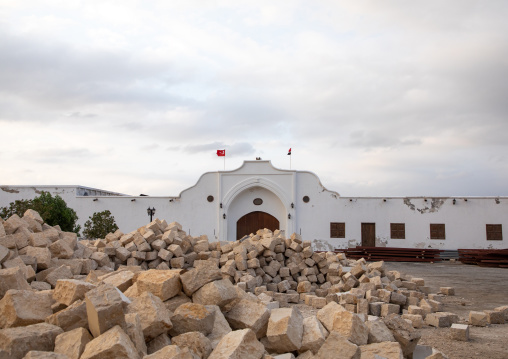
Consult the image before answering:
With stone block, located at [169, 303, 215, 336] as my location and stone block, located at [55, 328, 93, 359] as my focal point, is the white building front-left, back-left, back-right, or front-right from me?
back-right

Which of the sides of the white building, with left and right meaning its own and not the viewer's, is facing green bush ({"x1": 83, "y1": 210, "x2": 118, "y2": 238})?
right

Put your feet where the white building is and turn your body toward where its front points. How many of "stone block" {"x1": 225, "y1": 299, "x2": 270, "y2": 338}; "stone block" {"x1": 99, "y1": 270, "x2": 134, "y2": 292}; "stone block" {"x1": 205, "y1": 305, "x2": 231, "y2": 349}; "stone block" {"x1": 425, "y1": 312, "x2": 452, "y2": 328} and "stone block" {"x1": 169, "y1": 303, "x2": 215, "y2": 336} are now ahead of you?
5

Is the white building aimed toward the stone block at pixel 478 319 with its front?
yes

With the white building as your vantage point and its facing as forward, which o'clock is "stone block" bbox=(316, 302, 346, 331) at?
The stone block is roughly at 12 o'clock from the white building.

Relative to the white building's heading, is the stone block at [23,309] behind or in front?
in front

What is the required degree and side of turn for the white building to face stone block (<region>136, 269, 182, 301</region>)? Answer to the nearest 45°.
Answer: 0° — it already faces it

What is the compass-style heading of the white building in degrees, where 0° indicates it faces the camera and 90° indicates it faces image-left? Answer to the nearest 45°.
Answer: approximately 0°

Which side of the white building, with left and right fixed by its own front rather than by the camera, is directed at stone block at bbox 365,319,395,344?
front

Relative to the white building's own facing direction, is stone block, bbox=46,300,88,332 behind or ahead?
ahead

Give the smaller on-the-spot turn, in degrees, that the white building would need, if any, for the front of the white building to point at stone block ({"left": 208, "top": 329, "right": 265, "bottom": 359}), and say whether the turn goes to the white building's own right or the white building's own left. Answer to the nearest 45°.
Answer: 0° — it already faces it

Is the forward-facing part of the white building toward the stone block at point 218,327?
yes
